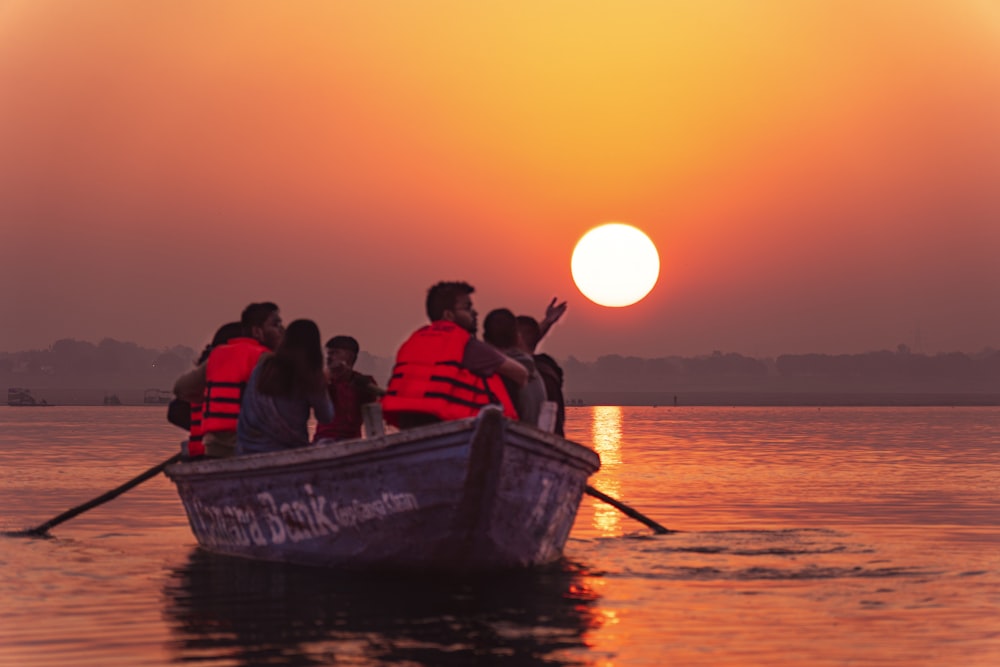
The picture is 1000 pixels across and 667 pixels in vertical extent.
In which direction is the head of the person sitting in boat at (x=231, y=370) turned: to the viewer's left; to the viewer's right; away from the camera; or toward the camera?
to the viewer's right

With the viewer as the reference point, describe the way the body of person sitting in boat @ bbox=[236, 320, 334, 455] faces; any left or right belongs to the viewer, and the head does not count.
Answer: facing away from the viewer and to the right of the viewer

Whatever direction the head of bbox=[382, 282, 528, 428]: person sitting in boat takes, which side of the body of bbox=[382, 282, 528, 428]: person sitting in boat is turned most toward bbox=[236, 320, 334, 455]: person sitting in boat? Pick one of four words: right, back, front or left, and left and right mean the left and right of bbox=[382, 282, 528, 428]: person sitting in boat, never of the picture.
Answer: left

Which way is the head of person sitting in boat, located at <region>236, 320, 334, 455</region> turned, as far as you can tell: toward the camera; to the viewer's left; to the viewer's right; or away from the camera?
away from the camera

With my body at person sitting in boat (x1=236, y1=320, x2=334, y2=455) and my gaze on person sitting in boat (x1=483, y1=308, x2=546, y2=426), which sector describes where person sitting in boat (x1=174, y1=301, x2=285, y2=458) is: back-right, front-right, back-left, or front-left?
back-left

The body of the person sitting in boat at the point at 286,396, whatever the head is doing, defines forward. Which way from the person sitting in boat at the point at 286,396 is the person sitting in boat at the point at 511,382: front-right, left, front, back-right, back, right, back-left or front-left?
front-right

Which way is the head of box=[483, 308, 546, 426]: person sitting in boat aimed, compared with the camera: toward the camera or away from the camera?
away from the camera
